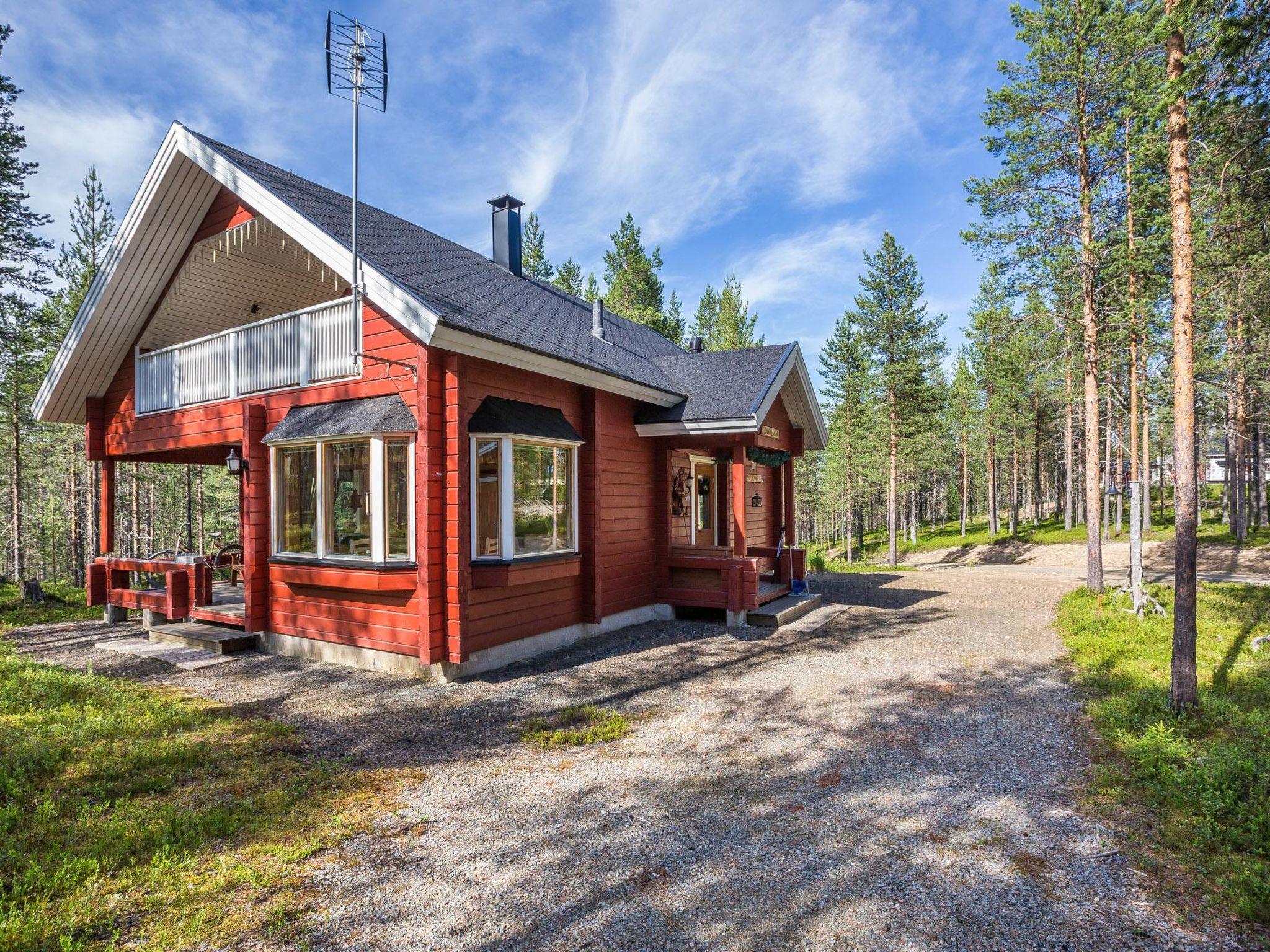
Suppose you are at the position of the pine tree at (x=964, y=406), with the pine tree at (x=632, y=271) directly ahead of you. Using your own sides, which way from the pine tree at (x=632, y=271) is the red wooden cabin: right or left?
left

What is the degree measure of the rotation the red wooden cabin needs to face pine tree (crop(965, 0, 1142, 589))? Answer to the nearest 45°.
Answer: approximately 45° to its left

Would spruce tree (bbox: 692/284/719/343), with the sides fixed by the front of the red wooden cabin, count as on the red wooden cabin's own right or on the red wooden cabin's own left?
on the red wooden cabin's own left

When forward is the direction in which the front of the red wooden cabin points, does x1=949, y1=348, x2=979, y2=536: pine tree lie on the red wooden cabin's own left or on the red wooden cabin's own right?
on the red wooden cabin's own left

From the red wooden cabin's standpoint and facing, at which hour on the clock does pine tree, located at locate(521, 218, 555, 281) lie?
The pine tree is roughly at 8 o'clock from the red wooden cabin.

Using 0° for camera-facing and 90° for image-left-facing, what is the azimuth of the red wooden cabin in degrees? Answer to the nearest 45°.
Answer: approximately 315°

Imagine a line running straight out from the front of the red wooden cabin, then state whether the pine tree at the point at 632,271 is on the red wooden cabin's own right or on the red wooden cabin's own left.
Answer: on the red wooden cabin's own left

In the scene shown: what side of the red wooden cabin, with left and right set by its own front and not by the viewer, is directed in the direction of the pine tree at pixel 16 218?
back
